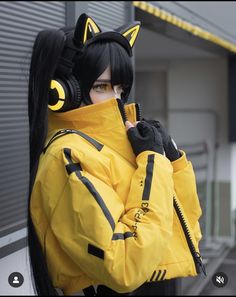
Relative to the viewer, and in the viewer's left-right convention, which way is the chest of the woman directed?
facing the viewer and to the right of the viewer
